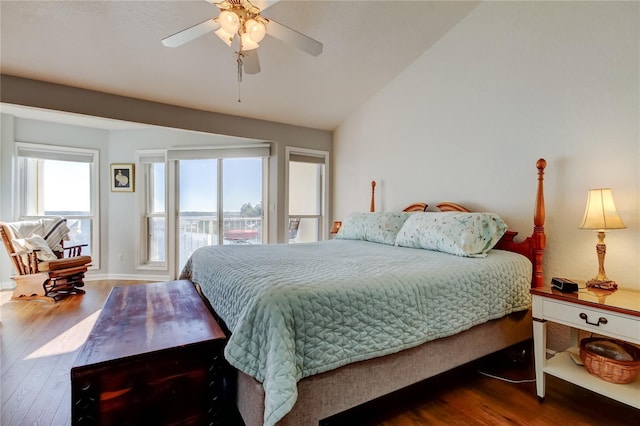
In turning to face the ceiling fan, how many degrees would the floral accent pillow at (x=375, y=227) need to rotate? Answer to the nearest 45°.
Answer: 0° — it already faces it

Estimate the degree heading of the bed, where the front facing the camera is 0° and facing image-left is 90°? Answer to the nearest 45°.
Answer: approximately 45°

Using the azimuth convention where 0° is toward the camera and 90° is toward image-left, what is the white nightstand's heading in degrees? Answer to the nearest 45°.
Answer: approximately 45°

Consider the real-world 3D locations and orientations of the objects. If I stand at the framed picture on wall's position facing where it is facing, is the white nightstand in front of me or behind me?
in front

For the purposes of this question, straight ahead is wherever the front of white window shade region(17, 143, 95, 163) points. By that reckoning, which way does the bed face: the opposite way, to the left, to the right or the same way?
to the right

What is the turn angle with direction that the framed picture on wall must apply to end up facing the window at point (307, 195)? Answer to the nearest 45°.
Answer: approximately 45° to its left

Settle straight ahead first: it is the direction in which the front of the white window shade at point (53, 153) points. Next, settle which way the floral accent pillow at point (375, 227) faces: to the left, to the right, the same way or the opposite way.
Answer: to the right

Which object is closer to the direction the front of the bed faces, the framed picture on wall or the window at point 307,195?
the framed picture on wall

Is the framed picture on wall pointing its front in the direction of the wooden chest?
yes

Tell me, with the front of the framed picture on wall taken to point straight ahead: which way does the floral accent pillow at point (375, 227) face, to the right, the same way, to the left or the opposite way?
to the right

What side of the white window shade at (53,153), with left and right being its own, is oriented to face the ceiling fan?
front

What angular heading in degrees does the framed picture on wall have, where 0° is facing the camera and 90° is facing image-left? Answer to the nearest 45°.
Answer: approximately 0°

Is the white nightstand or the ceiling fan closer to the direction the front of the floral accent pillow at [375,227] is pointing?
the ceiling fan

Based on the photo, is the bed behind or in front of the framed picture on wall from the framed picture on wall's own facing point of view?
in front

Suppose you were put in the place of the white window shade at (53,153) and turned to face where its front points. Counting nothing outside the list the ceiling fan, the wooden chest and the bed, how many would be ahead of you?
3

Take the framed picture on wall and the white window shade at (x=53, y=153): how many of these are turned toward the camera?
2
